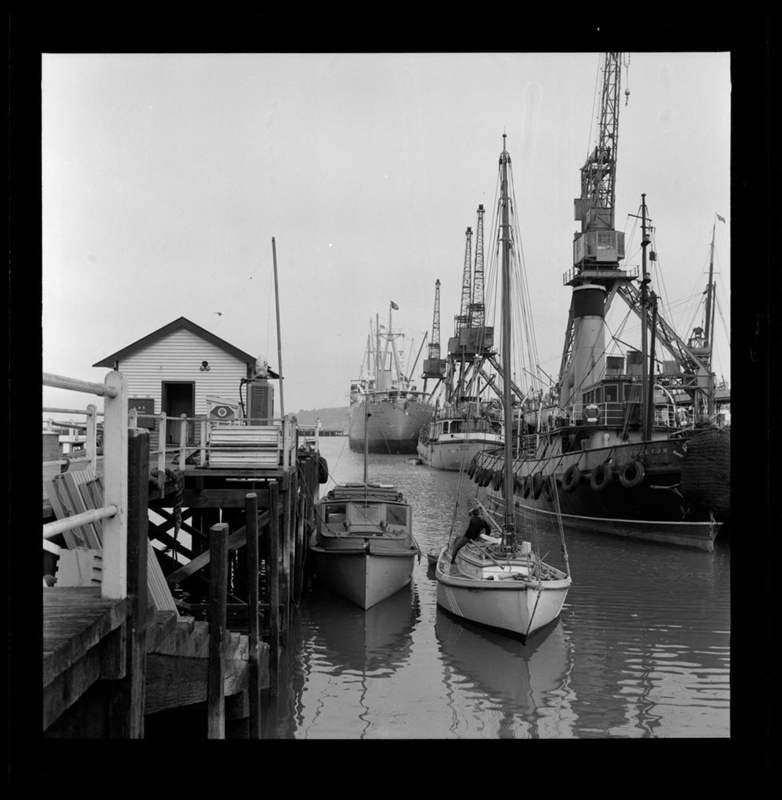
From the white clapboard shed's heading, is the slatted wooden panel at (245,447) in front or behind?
in front

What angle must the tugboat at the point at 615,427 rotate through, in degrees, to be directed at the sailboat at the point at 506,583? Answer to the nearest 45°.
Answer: approximately 45° to its right

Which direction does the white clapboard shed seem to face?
toward the camera

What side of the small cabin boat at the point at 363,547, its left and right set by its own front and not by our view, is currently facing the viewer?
front

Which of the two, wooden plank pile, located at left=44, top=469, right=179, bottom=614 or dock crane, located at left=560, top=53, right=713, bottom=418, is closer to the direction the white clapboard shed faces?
the wooden plank pile

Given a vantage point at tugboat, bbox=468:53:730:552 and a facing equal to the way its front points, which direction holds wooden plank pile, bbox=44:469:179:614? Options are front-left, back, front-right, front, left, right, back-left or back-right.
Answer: front-right

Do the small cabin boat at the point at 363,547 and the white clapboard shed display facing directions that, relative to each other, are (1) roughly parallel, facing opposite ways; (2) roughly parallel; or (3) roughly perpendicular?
roughly parallel

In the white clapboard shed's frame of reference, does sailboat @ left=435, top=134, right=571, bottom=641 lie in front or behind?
in front

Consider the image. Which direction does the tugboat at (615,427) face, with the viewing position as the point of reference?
facing the viewer and to the right of the viewer
